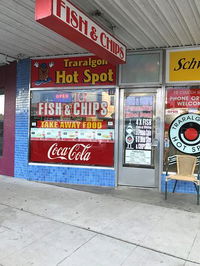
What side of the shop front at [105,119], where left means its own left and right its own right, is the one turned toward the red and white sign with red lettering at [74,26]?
front

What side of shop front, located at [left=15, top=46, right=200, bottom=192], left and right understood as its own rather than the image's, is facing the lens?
front
